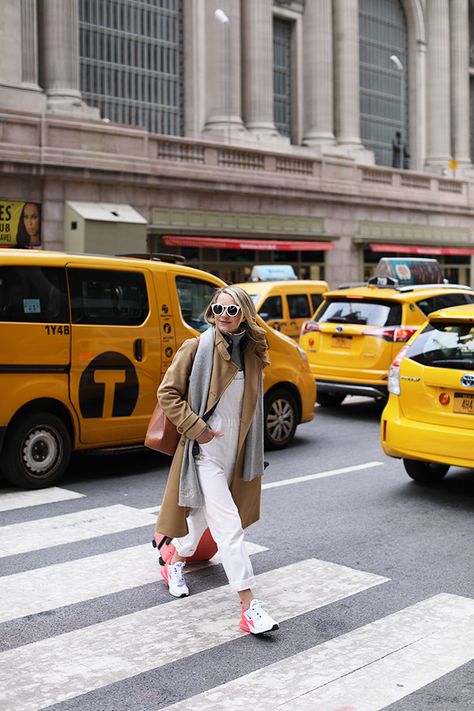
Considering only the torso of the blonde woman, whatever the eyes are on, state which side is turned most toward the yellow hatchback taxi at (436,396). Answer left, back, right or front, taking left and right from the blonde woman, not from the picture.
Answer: left

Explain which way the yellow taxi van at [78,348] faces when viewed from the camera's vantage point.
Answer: facing away from the viewer and to the right of the viewer

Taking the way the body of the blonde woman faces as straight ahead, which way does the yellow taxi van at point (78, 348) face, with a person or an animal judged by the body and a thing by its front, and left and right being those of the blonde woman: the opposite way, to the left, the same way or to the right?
to the left

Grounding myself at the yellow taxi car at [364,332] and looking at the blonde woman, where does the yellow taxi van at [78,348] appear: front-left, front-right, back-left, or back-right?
front-right

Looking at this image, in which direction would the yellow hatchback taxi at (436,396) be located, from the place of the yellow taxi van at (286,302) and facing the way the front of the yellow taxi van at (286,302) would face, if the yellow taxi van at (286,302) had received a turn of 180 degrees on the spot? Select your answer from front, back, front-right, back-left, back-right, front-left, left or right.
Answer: back-right

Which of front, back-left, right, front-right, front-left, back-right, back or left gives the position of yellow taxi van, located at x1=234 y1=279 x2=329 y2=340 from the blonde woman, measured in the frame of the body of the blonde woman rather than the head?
back-left

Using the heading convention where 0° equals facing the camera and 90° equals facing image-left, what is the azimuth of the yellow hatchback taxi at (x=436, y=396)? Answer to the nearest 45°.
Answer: approximately 225°

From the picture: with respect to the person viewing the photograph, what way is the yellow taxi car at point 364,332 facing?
facing away from the viewer and to the right of the viewer

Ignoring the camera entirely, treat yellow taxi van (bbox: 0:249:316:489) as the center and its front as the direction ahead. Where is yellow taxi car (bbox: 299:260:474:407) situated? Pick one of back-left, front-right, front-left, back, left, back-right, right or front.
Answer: front

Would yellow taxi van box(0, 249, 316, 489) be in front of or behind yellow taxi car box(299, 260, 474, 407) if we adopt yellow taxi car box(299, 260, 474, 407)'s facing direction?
behind

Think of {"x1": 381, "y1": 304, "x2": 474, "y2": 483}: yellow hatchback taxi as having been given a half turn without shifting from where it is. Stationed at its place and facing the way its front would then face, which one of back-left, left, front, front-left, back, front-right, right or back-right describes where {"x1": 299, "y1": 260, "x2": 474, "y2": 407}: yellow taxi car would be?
back-right
